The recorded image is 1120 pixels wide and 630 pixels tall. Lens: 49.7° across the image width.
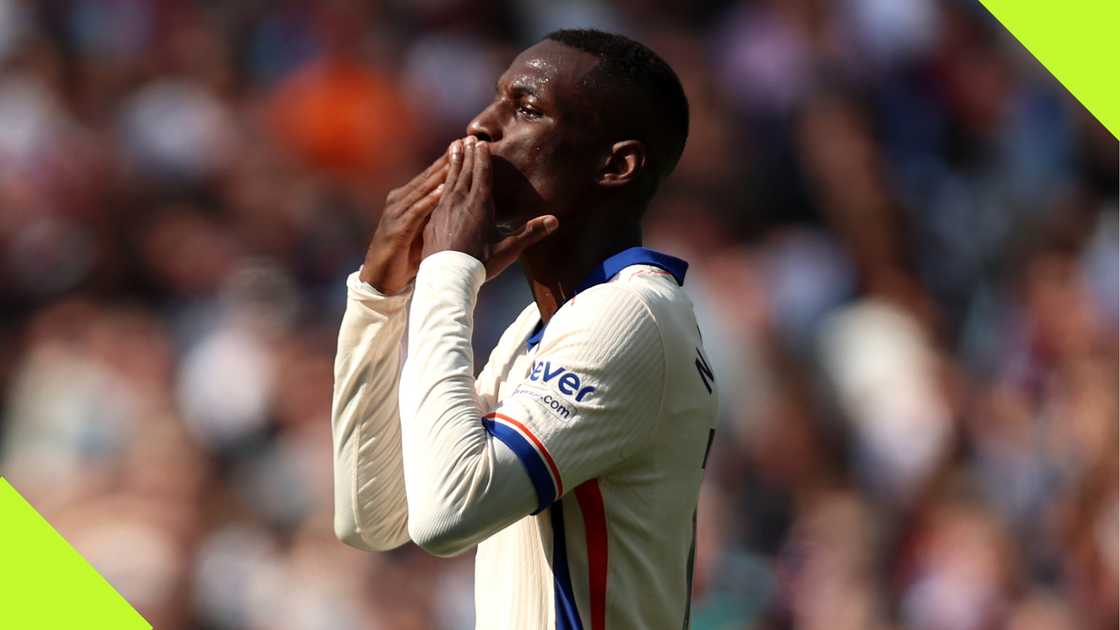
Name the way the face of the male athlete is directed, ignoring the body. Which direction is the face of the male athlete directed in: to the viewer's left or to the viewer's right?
to the viewer's left

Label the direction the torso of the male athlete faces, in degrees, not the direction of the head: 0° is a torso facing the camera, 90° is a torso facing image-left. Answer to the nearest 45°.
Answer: approximately 90°
